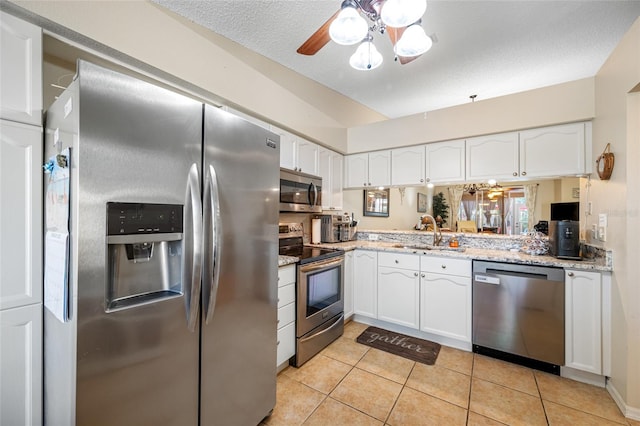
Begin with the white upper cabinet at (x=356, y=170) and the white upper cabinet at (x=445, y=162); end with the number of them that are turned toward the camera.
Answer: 2

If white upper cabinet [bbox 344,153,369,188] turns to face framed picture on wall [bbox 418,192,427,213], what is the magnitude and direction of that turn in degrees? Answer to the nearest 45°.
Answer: approximately 135° to its left

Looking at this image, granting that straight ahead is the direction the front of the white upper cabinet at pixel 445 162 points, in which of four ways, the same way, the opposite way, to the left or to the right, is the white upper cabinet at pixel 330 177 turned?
to the left

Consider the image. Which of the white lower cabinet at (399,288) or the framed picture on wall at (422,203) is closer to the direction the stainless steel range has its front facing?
the white lower cabinet

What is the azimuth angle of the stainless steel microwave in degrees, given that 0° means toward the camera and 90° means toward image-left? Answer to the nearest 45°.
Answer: approximately 315°

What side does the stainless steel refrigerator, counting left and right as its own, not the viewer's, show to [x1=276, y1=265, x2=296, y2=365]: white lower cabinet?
left

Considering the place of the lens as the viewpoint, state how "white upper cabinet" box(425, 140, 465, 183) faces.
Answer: facing the viewer

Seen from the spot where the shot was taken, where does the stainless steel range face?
facing the viewer and to the right of the viewer

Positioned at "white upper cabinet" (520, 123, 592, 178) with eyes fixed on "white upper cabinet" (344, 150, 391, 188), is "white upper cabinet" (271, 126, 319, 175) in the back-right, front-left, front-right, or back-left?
front-left

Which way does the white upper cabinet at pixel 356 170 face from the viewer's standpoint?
toward the camera

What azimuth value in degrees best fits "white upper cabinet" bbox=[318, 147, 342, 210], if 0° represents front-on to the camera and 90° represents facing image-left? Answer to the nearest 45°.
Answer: approximately 315°

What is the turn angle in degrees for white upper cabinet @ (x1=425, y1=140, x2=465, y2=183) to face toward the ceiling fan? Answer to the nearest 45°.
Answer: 0° — it already faces it
